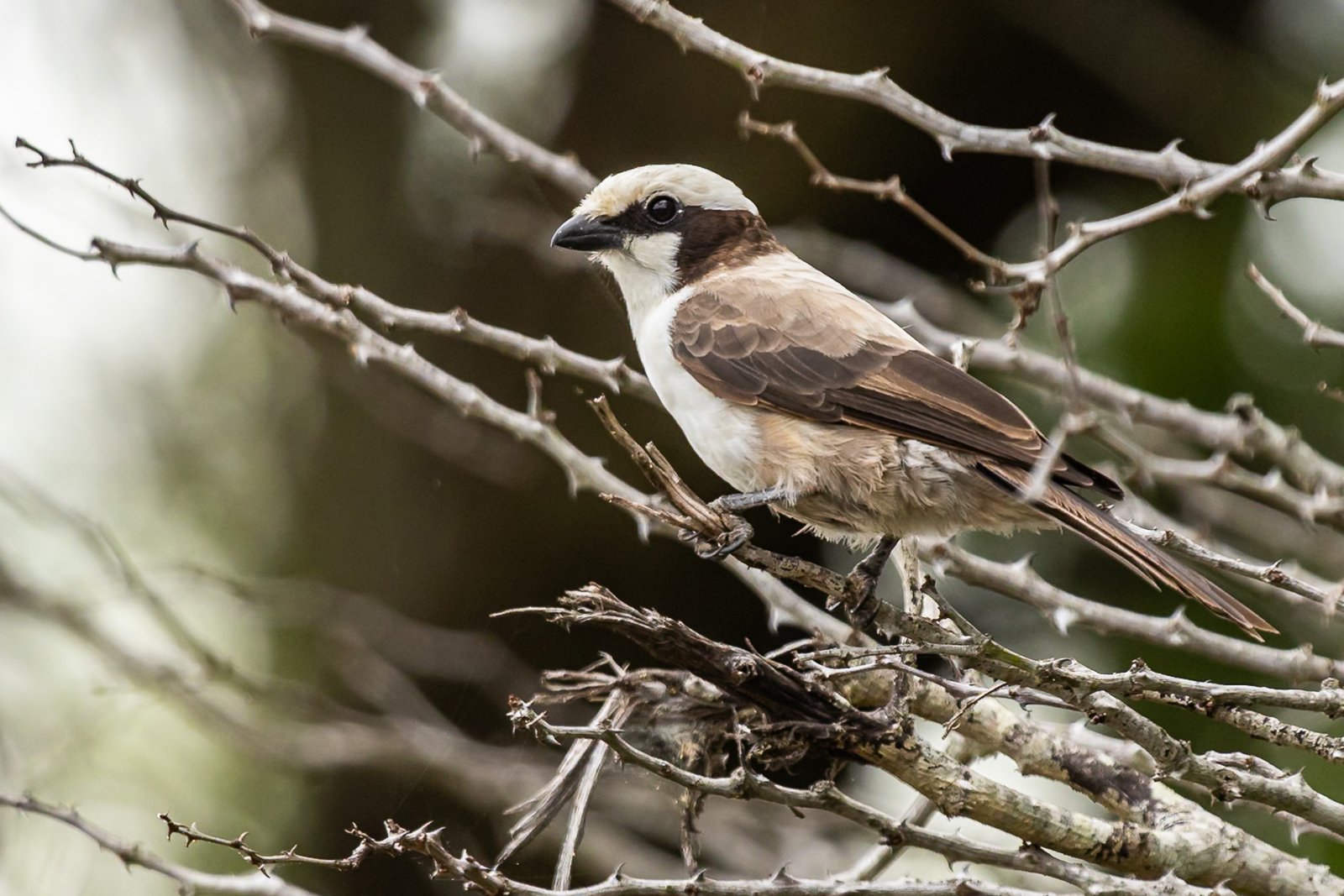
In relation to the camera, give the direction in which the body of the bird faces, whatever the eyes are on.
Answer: to the viewer's left

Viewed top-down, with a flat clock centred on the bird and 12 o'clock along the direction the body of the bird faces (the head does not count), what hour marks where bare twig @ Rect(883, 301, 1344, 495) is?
The bare twig is roughly at 5 o'clock from the bird.
